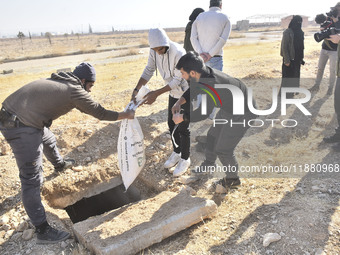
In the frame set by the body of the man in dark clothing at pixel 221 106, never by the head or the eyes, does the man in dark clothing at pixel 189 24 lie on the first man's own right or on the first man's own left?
on the first man's own right

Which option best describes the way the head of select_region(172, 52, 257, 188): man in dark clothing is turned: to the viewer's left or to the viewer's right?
to the viewer's left

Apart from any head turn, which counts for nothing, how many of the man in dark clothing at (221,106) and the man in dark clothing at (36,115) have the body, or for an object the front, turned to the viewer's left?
1

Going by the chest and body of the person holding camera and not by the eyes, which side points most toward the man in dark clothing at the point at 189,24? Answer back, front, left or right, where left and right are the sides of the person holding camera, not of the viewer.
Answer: front

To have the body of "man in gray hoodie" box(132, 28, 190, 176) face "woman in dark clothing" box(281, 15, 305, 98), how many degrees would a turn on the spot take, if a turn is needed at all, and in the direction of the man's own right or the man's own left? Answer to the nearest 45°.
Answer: approximately 180°

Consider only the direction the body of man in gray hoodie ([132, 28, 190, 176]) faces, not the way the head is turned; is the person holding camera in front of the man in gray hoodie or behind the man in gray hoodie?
behind

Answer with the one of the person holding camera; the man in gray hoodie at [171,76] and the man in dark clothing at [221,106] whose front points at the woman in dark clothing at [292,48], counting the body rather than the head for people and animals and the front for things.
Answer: the person holding camera

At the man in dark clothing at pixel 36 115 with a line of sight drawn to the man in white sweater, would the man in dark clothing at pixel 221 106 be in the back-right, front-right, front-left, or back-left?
front-right

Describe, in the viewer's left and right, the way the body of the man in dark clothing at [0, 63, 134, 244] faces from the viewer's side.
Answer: facing to the right of the viewer

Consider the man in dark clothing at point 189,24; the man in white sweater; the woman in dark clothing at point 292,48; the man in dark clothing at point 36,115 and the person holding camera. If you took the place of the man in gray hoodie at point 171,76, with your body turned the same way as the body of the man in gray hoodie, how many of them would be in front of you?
1

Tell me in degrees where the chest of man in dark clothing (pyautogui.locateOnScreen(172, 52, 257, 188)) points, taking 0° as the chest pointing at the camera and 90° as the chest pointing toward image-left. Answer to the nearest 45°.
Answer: approximately 90°

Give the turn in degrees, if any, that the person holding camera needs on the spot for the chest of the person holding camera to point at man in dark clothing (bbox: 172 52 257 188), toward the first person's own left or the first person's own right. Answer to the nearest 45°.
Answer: approximately 45° to the first person's own left

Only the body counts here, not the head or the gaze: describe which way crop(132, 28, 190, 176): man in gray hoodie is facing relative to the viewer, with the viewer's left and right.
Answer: facing the viewer and to the left of the viewer

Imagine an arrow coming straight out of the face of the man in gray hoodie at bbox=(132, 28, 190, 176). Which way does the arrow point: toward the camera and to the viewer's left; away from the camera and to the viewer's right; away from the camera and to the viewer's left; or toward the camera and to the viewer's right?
toward the camera and to the viewer's left

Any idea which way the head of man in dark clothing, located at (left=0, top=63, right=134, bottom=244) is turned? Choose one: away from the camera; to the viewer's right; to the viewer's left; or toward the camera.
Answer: to the viewer's right
